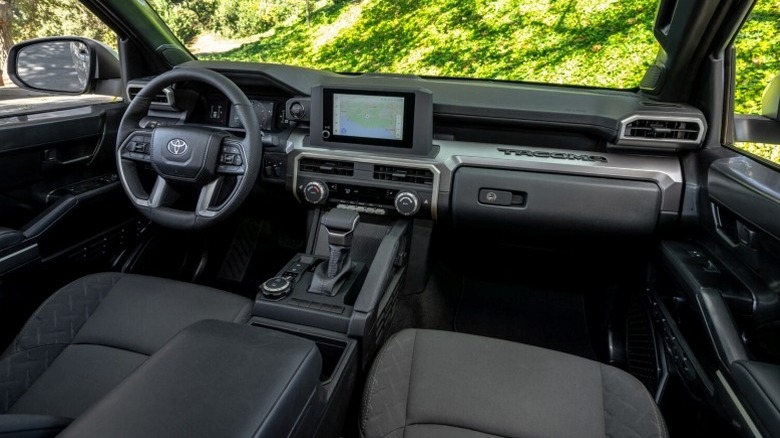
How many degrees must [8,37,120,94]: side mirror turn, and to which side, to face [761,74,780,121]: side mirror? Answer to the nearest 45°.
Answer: approximately 45° to its left

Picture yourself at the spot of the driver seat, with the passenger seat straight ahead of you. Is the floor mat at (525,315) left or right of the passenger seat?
left

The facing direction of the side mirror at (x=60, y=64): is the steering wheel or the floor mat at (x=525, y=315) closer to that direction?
the steering wheel

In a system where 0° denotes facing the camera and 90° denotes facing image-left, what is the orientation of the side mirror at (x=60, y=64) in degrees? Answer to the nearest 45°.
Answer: approximately 0°

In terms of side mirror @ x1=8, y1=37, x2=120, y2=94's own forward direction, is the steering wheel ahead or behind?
ahead

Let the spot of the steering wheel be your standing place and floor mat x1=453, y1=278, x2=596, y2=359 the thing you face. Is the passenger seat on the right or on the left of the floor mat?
right

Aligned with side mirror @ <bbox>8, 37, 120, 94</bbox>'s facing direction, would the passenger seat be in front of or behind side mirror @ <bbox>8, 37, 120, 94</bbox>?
in front

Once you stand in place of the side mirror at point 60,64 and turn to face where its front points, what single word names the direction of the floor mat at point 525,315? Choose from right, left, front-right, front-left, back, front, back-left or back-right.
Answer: front-left

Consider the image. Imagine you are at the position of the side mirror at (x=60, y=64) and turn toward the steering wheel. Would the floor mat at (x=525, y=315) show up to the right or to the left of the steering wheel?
left
